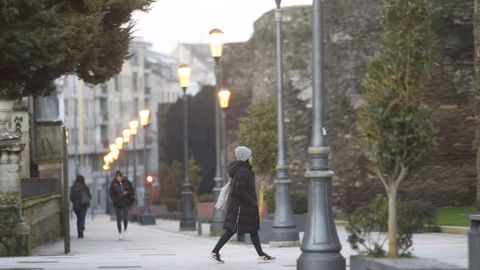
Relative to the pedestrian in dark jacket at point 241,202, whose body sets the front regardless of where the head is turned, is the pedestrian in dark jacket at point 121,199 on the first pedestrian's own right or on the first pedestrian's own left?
on the first pedestrian's own left

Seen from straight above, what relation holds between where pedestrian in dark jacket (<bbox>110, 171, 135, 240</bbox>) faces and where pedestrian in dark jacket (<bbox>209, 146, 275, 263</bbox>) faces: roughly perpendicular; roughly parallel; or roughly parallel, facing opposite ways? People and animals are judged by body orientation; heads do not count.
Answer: roughly perpendicular

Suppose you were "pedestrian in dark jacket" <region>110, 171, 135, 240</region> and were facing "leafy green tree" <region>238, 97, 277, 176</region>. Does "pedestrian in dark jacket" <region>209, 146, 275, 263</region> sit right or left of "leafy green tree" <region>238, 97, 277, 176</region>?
right

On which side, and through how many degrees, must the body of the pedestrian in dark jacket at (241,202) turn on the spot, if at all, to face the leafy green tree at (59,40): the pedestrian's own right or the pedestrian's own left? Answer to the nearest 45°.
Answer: approximately 135° to the pedestrian's own right

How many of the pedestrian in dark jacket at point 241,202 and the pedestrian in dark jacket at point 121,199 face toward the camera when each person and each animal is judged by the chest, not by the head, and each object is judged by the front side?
1

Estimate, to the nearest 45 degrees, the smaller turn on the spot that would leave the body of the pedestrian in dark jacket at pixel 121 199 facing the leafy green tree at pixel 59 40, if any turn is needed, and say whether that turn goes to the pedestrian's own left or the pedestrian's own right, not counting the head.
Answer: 0° — they already face it

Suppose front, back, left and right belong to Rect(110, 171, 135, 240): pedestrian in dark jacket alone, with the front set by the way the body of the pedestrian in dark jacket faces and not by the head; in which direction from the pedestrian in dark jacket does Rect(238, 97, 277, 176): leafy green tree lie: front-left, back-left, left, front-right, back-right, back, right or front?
front-left

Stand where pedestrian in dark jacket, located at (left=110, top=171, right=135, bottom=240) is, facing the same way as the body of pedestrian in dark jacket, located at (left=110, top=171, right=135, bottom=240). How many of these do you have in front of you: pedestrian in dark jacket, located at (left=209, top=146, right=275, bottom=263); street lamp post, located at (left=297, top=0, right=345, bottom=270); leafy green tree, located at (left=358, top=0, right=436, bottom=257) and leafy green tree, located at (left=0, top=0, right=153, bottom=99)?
4

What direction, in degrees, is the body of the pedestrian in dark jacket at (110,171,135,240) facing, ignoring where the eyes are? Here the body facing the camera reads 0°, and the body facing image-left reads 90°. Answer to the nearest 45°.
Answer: approximately 0°
